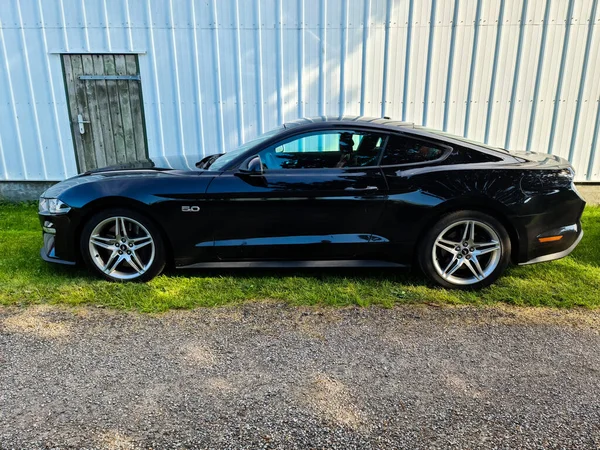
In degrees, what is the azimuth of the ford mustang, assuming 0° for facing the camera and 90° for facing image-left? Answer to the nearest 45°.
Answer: approximately 90°
